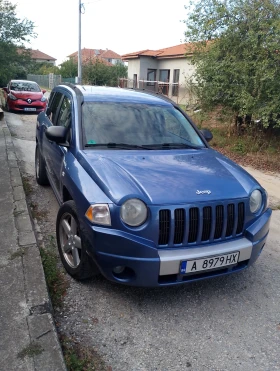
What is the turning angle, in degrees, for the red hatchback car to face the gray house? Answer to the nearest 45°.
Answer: approximately 135° to its left

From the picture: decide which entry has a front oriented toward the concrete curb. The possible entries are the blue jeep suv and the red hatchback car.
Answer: the red hatchback car

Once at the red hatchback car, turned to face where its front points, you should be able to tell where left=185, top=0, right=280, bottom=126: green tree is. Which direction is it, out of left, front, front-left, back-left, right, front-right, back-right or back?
front-left

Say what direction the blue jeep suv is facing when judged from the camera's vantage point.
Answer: facing the viewer and to the right of the viewer

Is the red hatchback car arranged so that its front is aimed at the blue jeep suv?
yes

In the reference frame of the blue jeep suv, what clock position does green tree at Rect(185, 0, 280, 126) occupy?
The green tree is roughly at 8 o'clock from the blue jeep suv.

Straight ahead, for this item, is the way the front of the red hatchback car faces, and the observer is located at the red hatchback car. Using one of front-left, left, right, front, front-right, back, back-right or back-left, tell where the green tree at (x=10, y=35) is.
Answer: back

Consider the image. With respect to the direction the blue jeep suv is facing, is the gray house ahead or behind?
behind

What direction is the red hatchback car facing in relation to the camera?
toward the camera

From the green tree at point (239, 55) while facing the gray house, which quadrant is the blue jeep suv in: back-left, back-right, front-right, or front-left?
back-left

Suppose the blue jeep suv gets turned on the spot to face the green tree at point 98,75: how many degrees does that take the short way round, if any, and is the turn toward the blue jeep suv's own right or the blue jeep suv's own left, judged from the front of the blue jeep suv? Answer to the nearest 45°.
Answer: approximately 135° to the blue jeep suv's own left

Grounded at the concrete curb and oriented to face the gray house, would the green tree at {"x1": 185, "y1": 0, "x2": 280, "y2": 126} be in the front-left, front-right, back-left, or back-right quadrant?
front-right

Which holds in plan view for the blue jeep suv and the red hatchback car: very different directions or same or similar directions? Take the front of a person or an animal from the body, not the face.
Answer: same or similar directions

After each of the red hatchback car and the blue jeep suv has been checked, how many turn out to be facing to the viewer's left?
0
